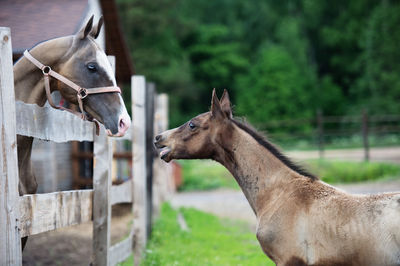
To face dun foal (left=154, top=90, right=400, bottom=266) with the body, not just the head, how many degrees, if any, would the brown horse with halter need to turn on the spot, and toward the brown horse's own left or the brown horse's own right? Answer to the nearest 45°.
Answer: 0° — it already faces it

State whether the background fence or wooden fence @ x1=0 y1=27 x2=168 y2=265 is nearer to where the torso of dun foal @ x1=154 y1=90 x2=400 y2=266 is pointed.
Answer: the wooden fence

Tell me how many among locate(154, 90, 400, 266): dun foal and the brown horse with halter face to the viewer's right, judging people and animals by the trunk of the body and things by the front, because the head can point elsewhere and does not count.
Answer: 1

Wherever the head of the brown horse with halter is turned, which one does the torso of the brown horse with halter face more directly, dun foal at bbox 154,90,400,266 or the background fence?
the dun foal

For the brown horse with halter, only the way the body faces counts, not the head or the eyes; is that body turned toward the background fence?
no

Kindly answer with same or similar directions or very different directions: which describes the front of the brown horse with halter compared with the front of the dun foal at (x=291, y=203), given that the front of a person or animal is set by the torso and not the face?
very different directions

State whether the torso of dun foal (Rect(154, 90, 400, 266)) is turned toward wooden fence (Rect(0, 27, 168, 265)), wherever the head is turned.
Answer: yes

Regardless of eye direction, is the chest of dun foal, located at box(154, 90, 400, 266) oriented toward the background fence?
no

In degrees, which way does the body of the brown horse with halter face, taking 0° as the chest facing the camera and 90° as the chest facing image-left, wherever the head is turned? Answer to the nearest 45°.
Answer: approximately 270°

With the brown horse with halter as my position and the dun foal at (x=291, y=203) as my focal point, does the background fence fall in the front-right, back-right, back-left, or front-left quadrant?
front-left

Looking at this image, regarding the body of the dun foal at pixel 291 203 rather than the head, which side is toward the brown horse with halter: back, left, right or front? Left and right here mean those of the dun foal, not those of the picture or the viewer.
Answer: front

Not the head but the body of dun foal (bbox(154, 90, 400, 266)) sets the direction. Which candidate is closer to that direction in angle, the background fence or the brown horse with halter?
the brown horse with halter

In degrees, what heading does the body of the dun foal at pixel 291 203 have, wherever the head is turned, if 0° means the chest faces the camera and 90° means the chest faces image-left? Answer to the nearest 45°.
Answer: approximately 90°
